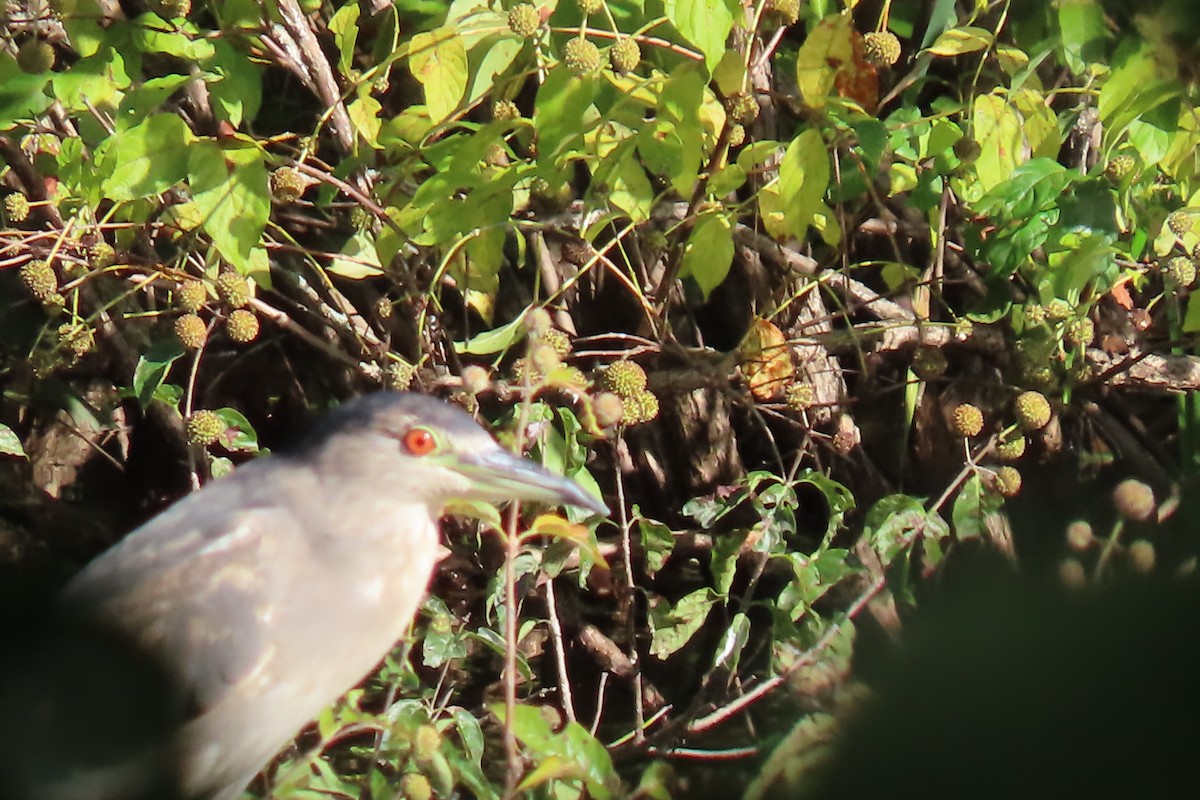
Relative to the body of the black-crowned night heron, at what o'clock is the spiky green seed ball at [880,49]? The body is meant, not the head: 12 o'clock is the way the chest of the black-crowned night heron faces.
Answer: The spiky green seed ball is roughly at 11 o'clock from the black-crowned night heron.

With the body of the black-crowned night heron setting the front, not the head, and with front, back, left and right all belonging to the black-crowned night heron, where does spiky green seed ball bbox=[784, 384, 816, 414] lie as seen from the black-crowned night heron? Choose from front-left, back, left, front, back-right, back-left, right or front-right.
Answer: front-left

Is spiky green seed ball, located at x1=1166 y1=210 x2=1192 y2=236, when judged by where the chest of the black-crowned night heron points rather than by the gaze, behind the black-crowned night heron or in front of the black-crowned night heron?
in front

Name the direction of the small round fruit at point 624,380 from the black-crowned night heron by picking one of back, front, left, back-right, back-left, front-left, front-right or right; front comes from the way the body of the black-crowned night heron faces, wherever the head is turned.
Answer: front-left

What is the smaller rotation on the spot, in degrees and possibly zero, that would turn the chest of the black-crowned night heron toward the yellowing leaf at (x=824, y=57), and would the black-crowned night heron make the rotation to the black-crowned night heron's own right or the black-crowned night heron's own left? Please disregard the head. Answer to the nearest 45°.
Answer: approximately 45° to the black-crowned night heron's own left

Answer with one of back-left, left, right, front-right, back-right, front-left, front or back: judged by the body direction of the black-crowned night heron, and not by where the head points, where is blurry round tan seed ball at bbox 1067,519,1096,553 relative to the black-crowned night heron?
front-right

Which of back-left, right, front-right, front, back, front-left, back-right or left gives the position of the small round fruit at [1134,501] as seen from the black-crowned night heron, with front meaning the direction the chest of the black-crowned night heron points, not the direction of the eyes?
front

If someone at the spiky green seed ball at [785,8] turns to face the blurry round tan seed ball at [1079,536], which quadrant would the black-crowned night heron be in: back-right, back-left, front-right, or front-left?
front-right

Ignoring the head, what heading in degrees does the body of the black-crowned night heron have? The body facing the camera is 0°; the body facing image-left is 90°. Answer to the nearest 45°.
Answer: approximately 270°
